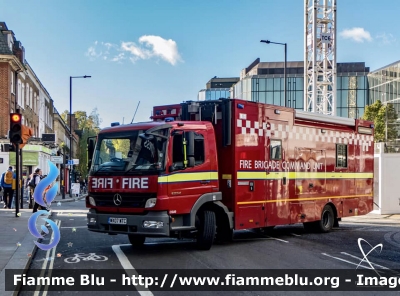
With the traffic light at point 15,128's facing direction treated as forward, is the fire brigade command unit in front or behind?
in front

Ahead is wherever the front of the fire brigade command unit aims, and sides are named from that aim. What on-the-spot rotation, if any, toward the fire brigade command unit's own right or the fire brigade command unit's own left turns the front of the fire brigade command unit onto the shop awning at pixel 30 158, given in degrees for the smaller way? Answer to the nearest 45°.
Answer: approximately 90° to the fire brigade command unit's own right

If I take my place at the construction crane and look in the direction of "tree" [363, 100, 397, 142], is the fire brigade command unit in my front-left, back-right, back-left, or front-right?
back-right

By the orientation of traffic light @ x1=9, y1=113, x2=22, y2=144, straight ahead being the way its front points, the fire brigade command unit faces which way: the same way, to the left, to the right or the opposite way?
to the right

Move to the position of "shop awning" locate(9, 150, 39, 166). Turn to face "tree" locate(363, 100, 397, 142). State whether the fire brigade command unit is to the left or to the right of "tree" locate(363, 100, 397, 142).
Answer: right

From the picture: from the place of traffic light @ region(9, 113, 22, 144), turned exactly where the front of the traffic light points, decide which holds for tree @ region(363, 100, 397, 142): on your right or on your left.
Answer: on your left

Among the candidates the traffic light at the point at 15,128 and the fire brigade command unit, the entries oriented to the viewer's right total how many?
0

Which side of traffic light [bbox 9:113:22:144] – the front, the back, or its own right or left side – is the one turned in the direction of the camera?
front

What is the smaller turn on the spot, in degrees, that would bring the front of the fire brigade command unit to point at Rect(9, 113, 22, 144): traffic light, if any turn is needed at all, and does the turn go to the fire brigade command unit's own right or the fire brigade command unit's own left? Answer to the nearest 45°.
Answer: approximately 90° to the fire brigade command unit's own right

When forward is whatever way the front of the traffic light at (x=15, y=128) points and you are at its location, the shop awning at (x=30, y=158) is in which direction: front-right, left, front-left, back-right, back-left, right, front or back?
back

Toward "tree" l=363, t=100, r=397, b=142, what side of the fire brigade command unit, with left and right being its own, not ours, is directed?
back
